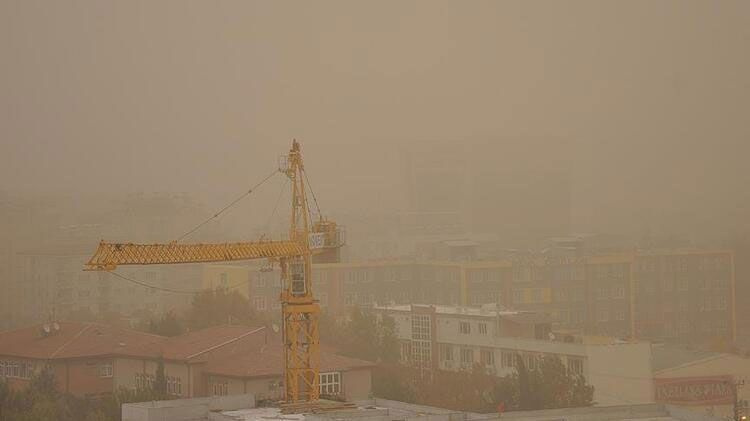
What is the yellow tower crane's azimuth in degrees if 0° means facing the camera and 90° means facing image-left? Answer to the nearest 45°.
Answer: approximately 90°

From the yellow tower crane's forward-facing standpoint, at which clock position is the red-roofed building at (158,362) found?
The red-roofed building is roughly at 1 o'clock from the yellow tower crane.

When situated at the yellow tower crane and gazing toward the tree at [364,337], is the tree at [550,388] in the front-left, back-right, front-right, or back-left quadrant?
front-right

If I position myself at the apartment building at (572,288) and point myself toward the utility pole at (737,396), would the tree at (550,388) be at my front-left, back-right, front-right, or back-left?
front-right

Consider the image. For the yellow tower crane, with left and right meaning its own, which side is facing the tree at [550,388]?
back

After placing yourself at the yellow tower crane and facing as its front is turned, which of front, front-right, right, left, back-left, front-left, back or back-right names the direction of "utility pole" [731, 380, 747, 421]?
back

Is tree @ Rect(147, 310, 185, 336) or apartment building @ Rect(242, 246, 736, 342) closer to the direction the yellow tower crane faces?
the tree

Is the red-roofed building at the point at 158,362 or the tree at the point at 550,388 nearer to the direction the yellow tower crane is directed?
the red-roofed building
